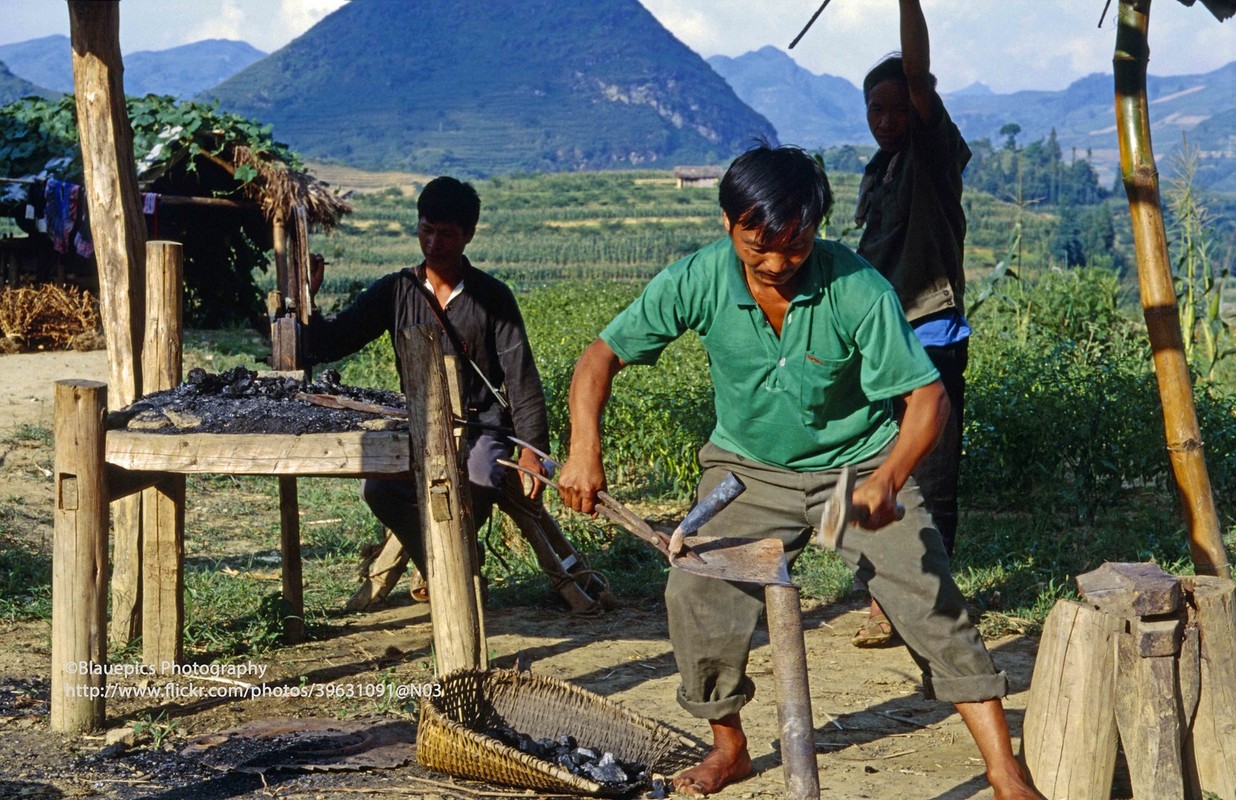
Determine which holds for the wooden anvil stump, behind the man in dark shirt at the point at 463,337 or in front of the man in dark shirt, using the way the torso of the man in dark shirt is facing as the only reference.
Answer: in front

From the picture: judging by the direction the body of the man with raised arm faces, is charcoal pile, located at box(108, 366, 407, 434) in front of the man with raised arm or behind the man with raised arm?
in front

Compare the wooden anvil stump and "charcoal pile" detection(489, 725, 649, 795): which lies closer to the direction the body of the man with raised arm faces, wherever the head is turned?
the charcoal pile

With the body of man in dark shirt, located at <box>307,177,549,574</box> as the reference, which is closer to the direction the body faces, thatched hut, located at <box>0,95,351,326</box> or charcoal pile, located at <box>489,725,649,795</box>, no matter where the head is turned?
the charcoal pile

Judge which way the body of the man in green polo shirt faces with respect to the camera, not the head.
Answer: toward the camera

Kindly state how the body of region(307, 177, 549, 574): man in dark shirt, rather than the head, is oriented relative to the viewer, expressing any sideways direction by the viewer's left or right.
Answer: facing the viewer

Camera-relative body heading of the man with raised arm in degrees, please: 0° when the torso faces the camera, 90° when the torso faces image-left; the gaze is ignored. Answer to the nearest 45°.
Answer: approximately 45°

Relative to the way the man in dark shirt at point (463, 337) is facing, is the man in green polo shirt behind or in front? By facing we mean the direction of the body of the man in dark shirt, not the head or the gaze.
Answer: in front

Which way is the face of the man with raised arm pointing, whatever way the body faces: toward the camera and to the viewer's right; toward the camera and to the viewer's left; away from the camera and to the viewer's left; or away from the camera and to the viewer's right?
toward the camera and to the viewer's left

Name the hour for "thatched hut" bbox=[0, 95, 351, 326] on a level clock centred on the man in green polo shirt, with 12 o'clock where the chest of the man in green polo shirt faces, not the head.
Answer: The thatched hut is roughly at 5 o'clock from the man in green polo shirt.

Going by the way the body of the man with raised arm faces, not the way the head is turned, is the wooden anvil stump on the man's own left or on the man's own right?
on the man's own left

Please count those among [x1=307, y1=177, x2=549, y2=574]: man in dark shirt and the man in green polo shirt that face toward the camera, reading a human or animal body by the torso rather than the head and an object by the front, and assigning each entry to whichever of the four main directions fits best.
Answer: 2
